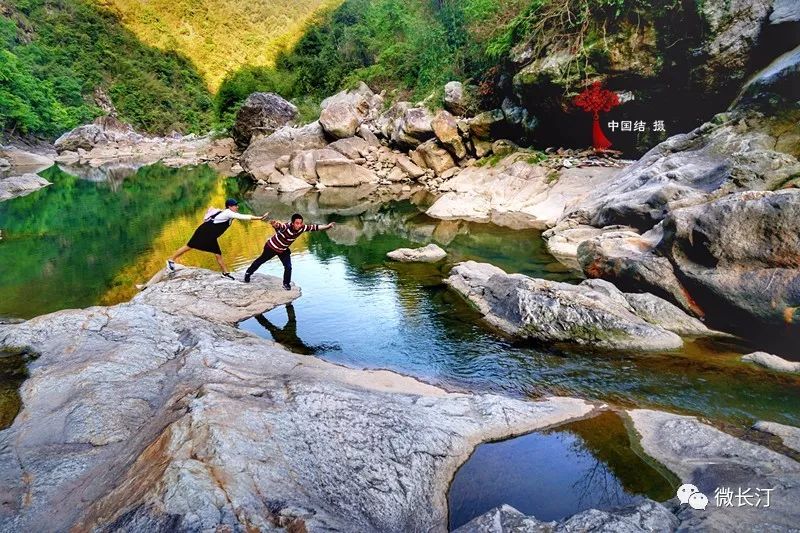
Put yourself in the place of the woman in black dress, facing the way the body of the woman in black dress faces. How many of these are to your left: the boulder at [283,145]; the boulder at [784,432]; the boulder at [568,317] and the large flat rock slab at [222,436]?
1

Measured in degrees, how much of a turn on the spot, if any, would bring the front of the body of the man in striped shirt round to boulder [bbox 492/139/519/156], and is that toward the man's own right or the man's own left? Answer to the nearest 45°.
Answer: approximately 90° to the man's own left

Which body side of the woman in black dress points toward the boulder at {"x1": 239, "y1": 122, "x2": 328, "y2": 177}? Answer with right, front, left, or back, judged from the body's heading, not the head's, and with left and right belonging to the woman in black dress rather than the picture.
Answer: left

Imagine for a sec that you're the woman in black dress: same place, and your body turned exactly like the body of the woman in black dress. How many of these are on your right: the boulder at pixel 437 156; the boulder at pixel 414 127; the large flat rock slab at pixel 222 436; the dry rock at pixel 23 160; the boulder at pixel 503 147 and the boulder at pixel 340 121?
1

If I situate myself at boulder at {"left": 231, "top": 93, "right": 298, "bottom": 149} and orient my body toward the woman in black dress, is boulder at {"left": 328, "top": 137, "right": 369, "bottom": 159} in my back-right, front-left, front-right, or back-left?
front-left

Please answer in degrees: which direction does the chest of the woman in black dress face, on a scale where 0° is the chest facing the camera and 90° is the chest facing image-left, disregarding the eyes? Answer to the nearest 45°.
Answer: approximately 270°

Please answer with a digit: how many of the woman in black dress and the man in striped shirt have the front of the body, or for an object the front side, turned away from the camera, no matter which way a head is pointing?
0

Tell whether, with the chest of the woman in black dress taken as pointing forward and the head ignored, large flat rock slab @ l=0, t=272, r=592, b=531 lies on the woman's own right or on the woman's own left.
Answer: on the woman's own right

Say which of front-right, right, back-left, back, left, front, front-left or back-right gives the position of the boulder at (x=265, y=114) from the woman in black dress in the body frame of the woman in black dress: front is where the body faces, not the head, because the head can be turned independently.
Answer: left

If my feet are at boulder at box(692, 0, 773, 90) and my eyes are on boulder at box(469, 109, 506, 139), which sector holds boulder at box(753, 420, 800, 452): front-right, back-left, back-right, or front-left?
back-left

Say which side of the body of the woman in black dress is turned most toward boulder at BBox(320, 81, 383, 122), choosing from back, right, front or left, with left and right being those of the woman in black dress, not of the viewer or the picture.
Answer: left

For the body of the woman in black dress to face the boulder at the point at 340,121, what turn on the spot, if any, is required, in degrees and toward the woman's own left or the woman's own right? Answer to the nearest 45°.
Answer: approximately 90° to the woman's own left

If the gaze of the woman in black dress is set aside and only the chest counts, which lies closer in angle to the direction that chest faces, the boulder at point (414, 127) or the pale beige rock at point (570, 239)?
the pale beige rock

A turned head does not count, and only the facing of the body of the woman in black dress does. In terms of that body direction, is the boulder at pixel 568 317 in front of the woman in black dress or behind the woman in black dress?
in front
